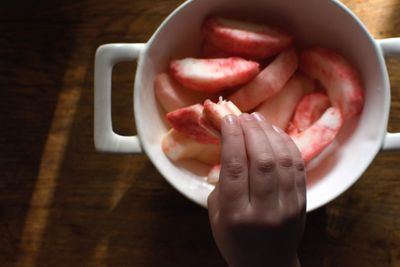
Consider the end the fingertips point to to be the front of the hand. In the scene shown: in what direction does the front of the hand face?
away from the camera
